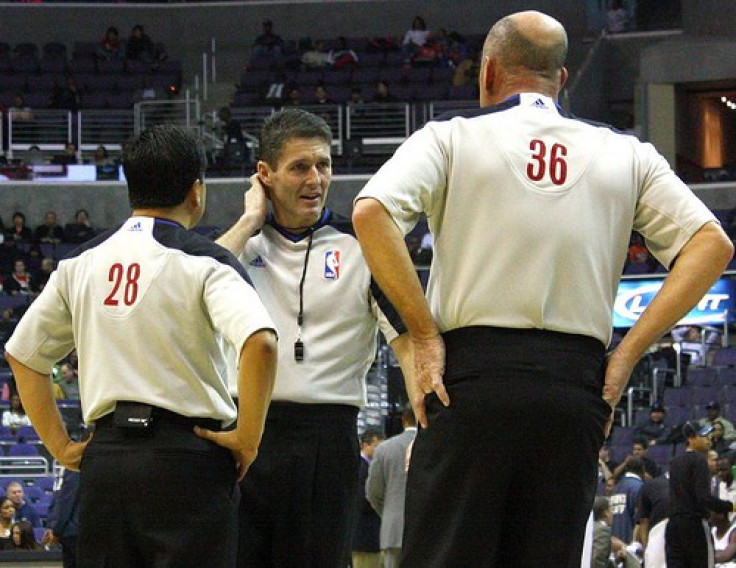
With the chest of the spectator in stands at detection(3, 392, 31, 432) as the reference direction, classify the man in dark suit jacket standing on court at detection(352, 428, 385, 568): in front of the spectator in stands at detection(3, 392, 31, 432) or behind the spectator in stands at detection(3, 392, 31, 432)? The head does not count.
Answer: in front

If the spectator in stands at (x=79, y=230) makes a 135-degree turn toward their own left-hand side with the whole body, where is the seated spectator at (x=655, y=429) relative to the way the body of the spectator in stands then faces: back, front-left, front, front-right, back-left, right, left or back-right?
right

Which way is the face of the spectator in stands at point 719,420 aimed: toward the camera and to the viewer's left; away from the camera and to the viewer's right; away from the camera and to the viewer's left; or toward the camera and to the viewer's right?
toward the camera and to the viewer's left

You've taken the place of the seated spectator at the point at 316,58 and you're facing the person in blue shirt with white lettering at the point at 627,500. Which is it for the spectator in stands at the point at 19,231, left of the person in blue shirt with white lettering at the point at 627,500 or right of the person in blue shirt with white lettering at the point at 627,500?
right

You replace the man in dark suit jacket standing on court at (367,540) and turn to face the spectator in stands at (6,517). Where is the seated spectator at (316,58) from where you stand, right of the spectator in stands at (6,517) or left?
right

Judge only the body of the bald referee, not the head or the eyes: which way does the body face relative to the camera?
away from the camera

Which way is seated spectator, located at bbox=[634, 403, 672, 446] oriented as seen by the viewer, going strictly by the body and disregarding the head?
toward the camera

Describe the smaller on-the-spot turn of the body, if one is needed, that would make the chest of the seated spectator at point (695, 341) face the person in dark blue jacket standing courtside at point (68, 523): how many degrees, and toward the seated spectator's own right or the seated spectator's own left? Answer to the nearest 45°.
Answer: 0° — they already face them

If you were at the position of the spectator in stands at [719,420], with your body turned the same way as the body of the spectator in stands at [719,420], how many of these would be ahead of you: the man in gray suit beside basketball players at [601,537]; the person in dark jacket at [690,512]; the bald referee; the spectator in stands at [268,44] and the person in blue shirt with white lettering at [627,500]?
4

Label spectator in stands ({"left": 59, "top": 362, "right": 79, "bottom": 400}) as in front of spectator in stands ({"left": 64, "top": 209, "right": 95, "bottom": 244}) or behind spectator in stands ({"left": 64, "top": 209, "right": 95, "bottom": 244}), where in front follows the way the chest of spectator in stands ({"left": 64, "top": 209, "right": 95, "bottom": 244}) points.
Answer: in front

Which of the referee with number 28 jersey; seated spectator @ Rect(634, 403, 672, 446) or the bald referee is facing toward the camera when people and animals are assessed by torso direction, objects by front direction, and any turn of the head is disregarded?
the seated spectator

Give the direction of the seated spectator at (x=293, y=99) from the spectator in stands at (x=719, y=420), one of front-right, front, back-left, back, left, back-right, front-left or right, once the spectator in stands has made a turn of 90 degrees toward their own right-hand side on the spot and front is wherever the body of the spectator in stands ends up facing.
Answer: front-right

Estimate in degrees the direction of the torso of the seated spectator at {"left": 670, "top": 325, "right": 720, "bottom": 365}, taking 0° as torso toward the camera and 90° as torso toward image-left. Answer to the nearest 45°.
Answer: approximately 0°

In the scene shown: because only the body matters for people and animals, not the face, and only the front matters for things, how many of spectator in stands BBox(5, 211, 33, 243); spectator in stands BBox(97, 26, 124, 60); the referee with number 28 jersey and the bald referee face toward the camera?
2

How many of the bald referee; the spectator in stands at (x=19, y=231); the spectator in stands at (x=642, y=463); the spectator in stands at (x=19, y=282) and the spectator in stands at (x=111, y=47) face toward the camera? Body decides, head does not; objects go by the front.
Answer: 4

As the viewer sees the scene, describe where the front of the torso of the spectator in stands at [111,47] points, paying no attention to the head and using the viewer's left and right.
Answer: facing the viewer
